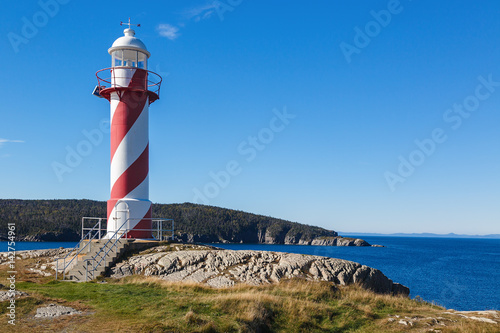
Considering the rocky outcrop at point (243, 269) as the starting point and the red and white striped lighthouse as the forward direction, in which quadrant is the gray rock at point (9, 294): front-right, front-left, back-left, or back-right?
front-left

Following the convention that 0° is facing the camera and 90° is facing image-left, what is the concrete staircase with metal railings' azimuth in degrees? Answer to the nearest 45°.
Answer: approximately 45°

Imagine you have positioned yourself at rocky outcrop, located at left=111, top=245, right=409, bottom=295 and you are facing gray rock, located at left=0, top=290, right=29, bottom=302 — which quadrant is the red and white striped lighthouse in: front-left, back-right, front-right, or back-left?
front-right

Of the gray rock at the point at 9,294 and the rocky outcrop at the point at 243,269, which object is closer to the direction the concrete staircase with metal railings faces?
the gray rock

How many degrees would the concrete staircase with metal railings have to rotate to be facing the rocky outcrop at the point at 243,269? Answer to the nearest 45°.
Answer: approximately 90° to its left

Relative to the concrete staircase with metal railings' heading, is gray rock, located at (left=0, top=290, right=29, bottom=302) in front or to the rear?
in front
